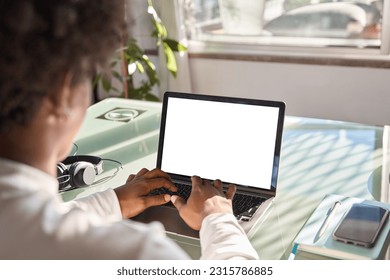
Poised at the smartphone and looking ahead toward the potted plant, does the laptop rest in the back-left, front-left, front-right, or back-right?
front-left

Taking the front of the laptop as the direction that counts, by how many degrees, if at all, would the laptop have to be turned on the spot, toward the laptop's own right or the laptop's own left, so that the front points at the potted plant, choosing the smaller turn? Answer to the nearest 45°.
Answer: approximately 135° to the laptop's own right

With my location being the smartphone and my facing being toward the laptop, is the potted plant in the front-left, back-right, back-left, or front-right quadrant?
front-right

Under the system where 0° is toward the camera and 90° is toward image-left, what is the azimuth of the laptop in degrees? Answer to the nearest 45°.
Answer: approximately 45°
